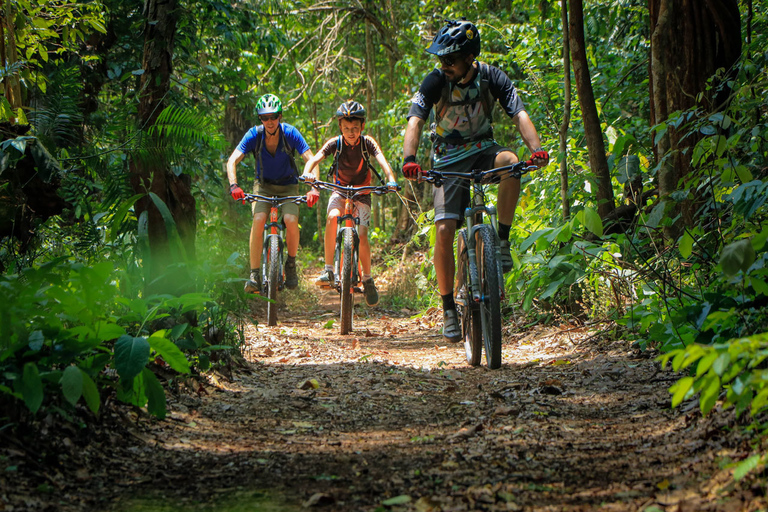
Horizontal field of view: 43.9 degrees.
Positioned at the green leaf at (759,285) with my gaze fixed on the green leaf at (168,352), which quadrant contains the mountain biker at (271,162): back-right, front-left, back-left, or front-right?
front-right

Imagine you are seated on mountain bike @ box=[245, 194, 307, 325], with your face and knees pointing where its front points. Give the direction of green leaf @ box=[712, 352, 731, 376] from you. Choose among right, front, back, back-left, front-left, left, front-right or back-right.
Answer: front

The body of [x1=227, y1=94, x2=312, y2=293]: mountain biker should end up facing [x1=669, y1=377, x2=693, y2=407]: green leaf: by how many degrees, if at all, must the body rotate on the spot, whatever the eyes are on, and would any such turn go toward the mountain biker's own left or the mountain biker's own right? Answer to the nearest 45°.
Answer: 0° — they already face it

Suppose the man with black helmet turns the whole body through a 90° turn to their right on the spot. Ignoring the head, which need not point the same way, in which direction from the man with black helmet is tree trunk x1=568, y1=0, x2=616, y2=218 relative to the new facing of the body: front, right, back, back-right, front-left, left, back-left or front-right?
back-right

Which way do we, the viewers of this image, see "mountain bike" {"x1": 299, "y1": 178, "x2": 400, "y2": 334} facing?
facing the viewer

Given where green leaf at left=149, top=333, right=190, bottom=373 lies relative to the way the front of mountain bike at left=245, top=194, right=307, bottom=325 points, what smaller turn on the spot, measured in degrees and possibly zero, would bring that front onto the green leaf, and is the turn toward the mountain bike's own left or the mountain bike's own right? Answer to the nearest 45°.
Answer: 0° — it already faces it

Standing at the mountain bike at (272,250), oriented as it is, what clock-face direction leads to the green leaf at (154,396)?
The green leaf is roughly at 12 o'clock from the mountain bike.

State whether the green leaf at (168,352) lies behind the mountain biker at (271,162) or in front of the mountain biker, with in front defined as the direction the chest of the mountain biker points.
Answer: in front

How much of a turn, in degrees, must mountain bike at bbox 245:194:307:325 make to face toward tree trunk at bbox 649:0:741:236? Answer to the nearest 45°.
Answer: approximately 45° to its left

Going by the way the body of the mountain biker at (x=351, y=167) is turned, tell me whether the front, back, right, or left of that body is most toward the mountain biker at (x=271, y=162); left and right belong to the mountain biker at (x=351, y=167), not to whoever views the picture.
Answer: right

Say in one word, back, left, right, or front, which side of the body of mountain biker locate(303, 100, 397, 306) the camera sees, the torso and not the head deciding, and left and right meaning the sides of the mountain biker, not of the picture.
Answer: front

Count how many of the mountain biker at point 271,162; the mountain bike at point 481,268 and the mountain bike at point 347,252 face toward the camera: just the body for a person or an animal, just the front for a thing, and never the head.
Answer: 3
